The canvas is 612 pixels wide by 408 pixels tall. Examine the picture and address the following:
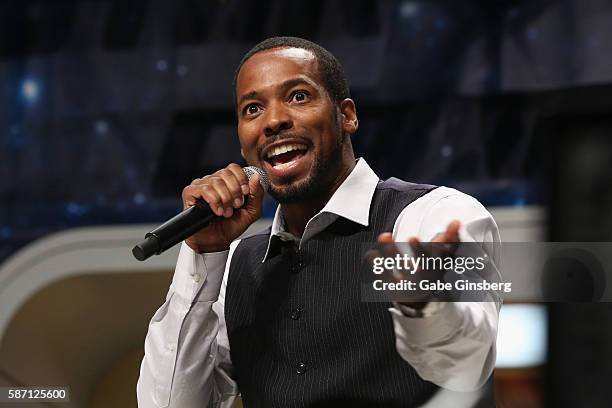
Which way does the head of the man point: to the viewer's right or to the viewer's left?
to the viewer's left
